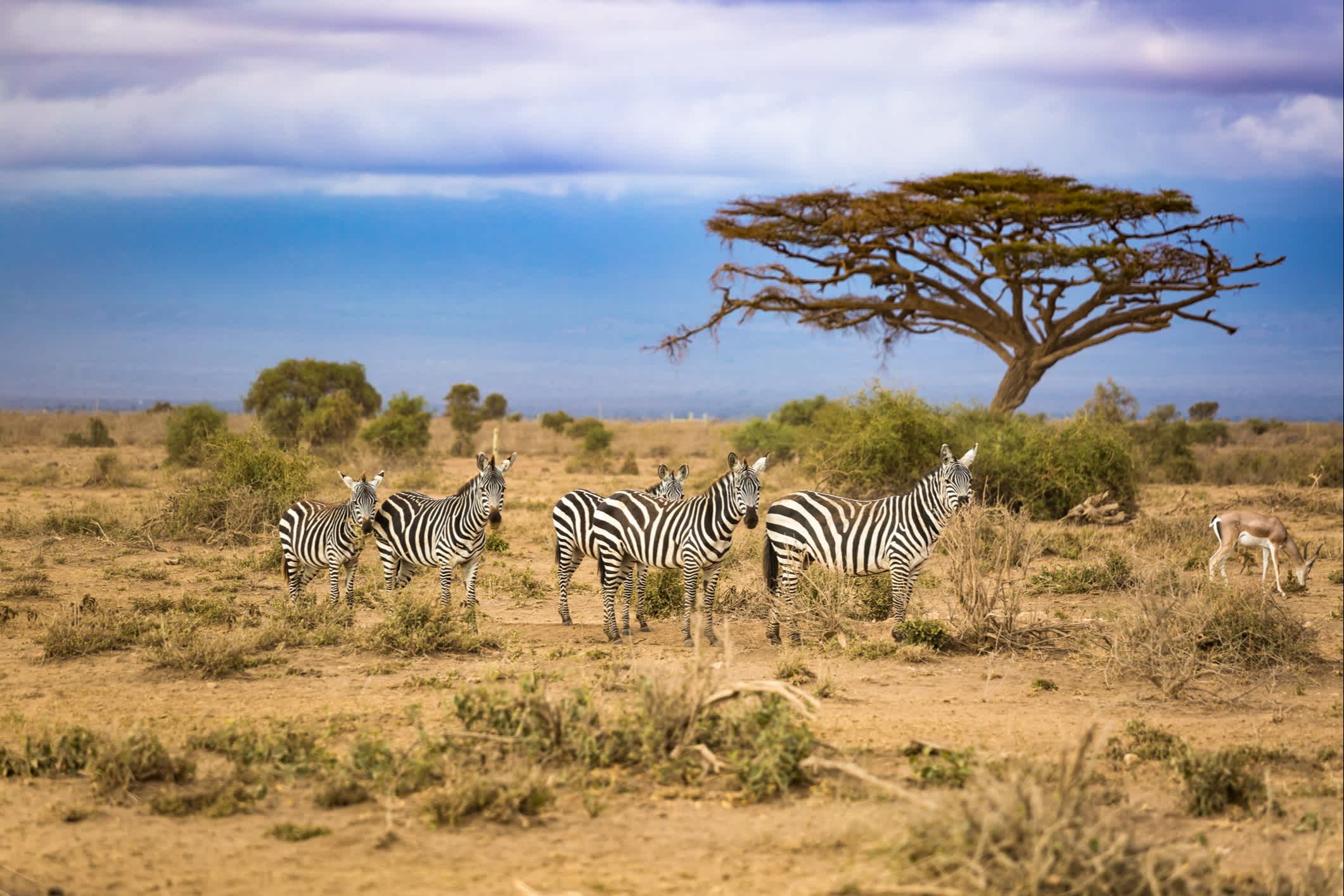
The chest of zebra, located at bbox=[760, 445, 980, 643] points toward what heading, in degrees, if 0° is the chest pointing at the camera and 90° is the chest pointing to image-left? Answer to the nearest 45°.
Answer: approximately 270°

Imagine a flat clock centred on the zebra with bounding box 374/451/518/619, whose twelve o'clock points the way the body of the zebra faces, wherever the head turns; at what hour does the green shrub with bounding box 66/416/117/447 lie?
The green shrub is roughly at 7 o'clock from the zebra.

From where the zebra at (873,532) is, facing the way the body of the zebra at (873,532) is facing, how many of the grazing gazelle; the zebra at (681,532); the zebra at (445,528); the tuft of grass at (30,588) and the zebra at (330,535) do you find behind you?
4

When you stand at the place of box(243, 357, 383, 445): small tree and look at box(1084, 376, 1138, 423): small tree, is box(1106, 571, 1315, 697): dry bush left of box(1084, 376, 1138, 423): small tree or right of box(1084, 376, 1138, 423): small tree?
right

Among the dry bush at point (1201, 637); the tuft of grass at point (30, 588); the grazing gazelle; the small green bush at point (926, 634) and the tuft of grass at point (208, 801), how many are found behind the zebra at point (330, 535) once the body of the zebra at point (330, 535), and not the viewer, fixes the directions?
1

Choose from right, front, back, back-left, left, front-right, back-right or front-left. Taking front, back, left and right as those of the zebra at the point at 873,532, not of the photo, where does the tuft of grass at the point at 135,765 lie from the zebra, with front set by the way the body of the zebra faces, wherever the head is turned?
back-right

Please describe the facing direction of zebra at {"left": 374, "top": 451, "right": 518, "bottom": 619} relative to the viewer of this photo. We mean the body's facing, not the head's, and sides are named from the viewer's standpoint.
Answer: facing the viewer and to the right of the viewer

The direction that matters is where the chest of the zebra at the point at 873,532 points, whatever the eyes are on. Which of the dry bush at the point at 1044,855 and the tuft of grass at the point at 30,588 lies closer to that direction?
the dry bush

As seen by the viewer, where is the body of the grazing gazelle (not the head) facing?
to the viewer's right

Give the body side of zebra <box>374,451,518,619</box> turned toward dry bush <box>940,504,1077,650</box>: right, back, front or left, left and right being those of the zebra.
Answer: front

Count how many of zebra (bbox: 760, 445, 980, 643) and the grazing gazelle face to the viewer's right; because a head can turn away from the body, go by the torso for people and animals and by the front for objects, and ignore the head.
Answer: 2

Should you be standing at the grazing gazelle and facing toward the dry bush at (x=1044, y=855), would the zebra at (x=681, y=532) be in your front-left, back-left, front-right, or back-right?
front-right

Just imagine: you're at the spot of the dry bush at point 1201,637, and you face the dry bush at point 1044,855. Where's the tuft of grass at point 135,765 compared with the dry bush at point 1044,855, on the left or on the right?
right

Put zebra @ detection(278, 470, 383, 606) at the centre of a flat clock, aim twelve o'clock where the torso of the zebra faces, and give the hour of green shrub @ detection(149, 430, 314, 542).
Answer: The green shrub is roughly at 7 o'clock from the zebra.

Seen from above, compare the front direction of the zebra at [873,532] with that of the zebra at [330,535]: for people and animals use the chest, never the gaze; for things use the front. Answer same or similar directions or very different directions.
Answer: same or similar directions

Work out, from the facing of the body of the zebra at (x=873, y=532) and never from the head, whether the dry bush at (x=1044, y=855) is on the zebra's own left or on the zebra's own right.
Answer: on the zebra's own right

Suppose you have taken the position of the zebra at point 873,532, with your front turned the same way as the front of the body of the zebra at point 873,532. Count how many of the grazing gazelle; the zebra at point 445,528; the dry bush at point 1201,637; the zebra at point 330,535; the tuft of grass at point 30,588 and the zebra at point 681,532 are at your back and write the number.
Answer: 4

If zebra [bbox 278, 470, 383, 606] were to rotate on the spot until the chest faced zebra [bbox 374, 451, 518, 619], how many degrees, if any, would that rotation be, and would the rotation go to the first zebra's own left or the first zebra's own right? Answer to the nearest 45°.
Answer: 0° — it already faces it
